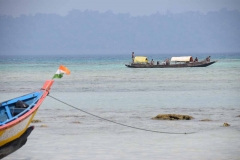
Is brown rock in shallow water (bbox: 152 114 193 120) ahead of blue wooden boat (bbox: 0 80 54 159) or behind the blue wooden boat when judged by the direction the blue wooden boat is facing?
ahead

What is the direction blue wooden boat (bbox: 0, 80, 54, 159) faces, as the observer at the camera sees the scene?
facing away from the viewer and to the right of the viewer
